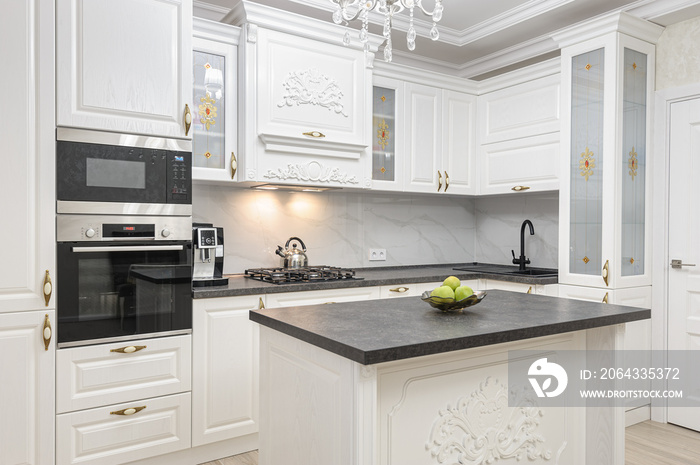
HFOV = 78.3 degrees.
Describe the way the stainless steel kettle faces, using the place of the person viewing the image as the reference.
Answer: facing to the left of the viewer

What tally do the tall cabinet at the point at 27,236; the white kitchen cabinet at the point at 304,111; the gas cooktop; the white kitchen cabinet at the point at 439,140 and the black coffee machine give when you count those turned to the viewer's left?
0

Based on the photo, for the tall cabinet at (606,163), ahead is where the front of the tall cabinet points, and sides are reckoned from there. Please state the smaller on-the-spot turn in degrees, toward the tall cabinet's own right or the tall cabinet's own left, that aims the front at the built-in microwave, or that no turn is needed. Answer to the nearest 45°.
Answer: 0° — it already faces it

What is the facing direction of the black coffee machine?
toward the camera

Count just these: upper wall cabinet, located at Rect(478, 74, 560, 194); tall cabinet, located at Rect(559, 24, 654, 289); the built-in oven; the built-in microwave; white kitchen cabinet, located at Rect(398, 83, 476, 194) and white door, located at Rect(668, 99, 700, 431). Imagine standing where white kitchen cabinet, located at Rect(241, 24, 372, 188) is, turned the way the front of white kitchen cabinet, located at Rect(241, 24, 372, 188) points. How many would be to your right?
2

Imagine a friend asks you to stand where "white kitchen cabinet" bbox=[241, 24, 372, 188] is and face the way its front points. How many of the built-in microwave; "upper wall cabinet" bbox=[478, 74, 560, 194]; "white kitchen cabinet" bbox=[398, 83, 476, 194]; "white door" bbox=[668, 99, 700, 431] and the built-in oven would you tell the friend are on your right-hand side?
2

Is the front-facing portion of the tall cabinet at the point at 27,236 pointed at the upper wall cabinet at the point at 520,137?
no

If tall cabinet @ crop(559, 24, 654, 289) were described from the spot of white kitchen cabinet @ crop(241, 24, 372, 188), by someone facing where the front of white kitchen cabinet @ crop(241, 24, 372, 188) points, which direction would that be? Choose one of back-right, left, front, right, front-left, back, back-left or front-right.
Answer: front-left

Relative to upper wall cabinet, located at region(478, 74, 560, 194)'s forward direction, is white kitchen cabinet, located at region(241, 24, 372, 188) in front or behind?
in front

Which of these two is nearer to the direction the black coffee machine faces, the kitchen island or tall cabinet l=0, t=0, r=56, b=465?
the kitchen island

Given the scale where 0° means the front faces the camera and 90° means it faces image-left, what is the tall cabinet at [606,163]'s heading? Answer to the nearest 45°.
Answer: approximately 45°

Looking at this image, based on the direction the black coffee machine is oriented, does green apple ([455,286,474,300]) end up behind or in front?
in front

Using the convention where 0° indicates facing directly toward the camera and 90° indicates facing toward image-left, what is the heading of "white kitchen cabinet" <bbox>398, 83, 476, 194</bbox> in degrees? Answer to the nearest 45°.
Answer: approximately 315°
